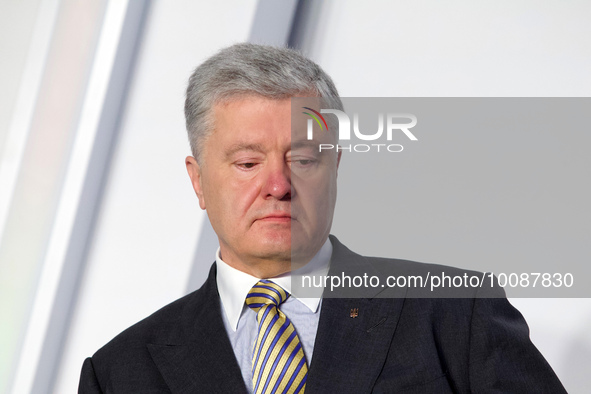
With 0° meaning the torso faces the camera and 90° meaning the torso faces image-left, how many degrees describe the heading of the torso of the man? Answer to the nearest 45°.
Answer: approximately 0°
